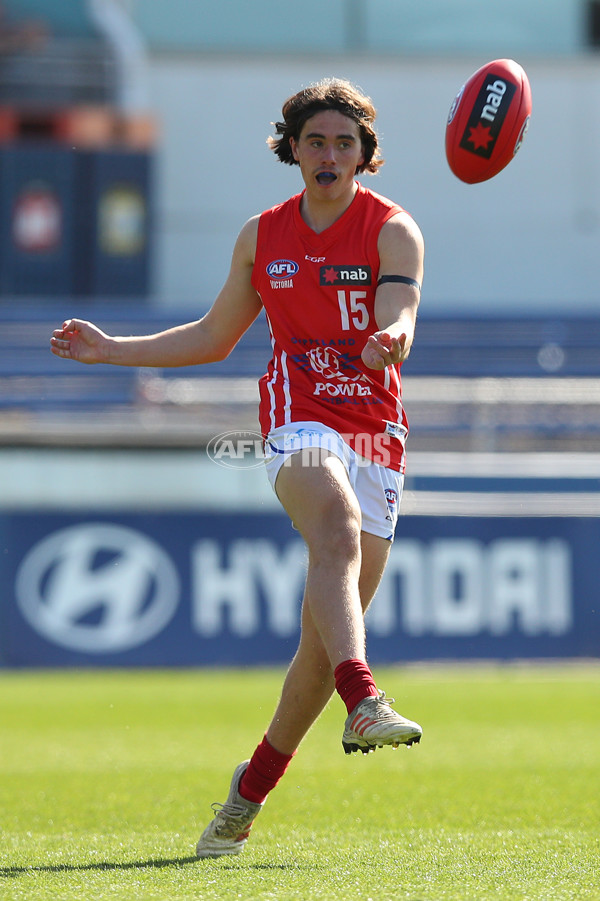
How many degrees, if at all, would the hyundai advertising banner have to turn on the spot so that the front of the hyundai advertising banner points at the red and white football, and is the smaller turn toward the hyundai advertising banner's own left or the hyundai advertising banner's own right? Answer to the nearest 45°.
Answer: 0° — it already faces it

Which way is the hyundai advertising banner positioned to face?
toward the camera
